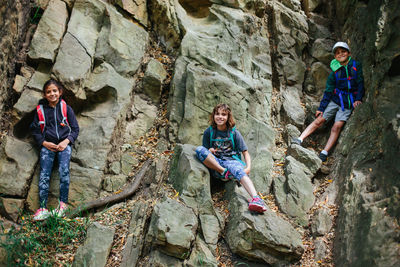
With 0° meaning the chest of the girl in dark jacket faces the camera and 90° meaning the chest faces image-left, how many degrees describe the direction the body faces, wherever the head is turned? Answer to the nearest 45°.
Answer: approximately 0°

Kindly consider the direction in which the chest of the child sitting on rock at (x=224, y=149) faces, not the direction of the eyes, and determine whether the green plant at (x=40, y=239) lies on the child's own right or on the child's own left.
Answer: on the child's own right

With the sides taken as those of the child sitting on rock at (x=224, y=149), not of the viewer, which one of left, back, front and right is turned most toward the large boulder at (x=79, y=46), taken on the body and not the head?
right

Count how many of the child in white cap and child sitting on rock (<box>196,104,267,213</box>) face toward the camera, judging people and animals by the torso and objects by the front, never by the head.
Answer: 2

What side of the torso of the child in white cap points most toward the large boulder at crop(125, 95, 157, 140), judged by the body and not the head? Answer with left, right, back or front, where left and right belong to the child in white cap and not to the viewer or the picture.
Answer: right

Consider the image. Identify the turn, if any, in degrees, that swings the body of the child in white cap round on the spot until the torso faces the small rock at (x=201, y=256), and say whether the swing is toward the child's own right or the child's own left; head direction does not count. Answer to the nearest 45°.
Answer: approximately 45° to the child's own right

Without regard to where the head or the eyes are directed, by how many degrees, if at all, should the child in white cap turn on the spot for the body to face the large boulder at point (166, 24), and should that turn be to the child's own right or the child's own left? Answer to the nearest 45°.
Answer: approximately 90° to the child's own right
